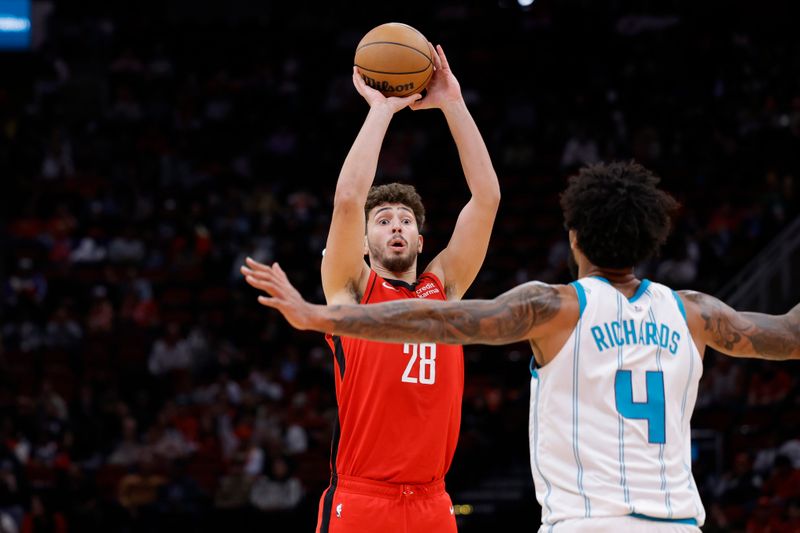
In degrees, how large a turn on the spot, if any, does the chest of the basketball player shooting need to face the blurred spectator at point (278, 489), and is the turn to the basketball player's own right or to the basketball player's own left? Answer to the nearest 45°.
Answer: approximately 180°

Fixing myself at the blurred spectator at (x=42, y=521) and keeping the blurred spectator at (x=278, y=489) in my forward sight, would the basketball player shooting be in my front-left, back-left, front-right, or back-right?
front-right

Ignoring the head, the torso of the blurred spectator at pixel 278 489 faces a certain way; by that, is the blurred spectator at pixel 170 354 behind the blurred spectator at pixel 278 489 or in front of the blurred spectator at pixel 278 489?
behind

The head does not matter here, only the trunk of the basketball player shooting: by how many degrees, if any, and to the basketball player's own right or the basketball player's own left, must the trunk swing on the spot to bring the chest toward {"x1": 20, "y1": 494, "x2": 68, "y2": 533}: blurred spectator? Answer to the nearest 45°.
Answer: approximately 135° to the basketball player's own right

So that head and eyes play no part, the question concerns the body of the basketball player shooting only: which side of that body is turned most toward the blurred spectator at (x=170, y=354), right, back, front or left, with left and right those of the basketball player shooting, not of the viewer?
back

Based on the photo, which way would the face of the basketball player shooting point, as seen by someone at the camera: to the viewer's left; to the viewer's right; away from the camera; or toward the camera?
toward the camera

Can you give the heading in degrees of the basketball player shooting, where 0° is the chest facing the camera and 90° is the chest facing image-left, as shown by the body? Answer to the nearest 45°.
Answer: approximately 0°

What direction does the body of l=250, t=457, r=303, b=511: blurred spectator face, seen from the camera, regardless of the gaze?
toward the camera

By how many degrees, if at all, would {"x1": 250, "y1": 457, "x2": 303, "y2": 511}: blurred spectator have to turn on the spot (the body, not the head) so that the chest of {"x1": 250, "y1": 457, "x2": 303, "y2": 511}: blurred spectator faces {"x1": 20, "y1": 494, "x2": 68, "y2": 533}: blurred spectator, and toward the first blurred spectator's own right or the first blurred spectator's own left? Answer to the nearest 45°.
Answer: approximately 90° to the first blurred spectator's own right

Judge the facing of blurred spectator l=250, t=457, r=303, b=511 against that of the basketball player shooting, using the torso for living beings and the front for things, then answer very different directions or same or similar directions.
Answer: same or similar directions

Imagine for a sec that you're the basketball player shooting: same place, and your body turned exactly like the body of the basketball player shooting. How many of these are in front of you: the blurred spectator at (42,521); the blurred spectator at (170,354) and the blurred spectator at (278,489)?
0

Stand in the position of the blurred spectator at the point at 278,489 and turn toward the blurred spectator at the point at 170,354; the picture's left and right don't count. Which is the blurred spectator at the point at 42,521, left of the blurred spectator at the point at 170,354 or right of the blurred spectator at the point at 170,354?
left

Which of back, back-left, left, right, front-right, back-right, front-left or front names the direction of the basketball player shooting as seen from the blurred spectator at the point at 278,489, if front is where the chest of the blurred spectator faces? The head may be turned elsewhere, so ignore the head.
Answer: front
